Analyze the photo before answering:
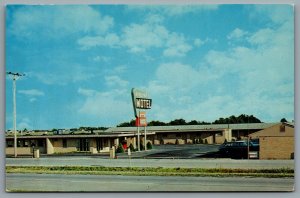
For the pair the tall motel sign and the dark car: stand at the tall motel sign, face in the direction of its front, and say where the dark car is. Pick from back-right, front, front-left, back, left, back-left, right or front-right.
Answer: front-left

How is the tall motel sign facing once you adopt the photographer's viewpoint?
facing the viewer and to the right of the viewer
